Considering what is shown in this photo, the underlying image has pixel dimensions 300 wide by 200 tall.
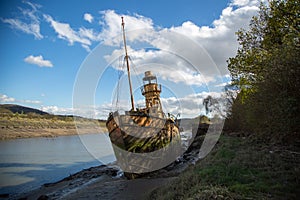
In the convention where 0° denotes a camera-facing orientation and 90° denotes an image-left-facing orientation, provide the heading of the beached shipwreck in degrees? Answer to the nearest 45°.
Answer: approximately 45°

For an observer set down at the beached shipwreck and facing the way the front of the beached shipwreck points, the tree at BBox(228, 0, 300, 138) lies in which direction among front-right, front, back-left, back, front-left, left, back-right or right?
left
